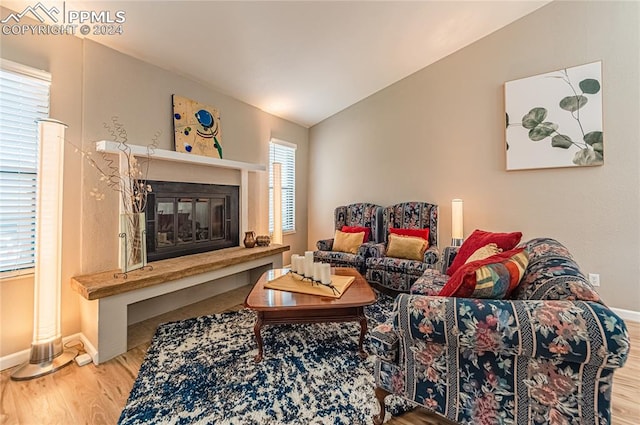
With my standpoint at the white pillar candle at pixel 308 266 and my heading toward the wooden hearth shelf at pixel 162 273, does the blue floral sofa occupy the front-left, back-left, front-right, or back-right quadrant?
back-left

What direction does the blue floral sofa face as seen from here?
to the viewer's left

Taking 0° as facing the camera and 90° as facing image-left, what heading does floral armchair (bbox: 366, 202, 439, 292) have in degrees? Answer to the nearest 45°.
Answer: approximately 45°

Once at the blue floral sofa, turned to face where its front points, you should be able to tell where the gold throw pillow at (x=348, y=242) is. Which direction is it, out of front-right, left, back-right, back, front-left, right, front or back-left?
front-right

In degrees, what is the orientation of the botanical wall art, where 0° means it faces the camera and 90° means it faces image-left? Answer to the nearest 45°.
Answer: approximately 45°

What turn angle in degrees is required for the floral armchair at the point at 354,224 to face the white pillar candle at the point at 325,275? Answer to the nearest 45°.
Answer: approximately 45° to its left

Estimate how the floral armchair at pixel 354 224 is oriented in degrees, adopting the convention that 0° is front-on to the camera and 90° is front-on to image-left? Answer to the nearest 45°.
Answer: approximately 45°

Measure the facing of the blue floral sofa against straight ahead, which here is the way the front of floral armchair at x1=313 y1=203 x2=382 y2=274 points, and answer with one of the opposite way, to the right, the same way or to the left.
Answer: to the right

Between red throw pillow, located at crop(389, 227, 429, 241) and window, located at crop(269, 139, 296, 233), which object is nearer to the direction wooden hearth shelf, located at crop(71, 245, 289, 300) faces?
the red throw pillow
